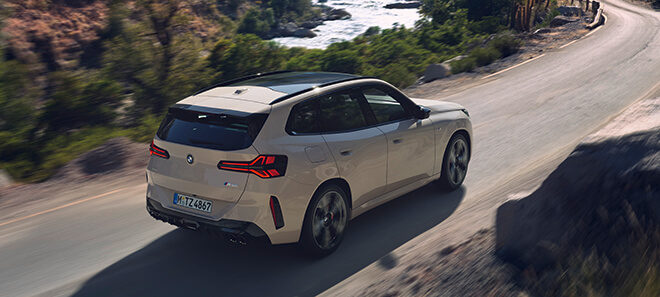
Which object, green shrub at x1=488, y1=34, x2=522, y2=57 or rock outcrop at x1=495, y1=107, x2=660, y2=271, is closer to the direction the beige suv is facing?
the green shrub

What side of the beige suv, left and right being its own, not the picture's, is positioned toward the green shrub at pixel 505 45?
front

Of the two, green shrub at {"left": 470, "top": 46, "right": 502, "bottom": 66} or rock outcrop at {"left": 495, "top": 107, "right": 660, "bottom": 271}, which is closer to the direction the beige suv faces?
the green shrub

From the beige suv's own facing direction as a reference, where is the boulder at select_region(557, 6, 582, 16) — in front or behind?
in front

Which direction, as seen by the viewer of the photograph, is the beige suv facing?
facing away from the viewer and to the right of the viewer

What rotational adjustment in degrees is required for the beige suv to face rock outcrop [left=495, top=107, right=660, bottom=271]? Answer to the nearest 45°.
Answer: approximately 90° to its right

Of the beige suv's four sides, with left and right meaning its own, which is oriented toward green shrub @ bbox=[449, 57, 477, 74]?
front

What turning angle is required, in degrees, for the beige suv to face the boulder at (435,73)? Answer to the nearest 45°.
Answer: approximately 45° to its left

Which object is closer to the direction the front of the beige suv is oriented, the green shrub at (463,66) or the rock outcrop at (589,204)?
the green shrub
